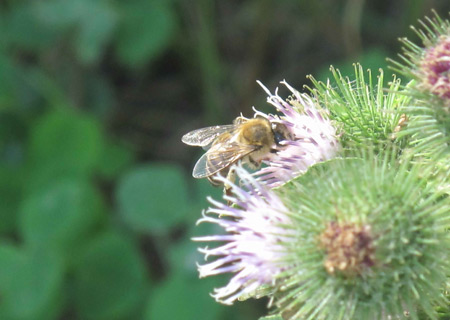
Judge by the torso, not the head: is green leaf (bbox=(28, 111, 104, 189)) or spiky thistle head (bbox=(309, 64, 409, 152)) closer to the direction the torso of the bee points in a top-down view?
the spiky thistle head

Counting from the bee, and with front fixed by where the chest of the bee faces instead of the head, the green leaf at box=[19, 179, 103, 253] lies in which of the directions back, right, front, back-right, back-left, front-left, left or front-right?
back-left

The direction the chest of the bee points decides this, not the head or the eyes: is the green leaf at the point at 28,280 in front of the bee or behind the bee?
behind

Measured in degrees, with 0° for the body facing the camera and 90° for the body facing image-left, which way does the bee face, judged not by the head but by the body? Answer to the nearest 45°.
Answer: approximately 270°
